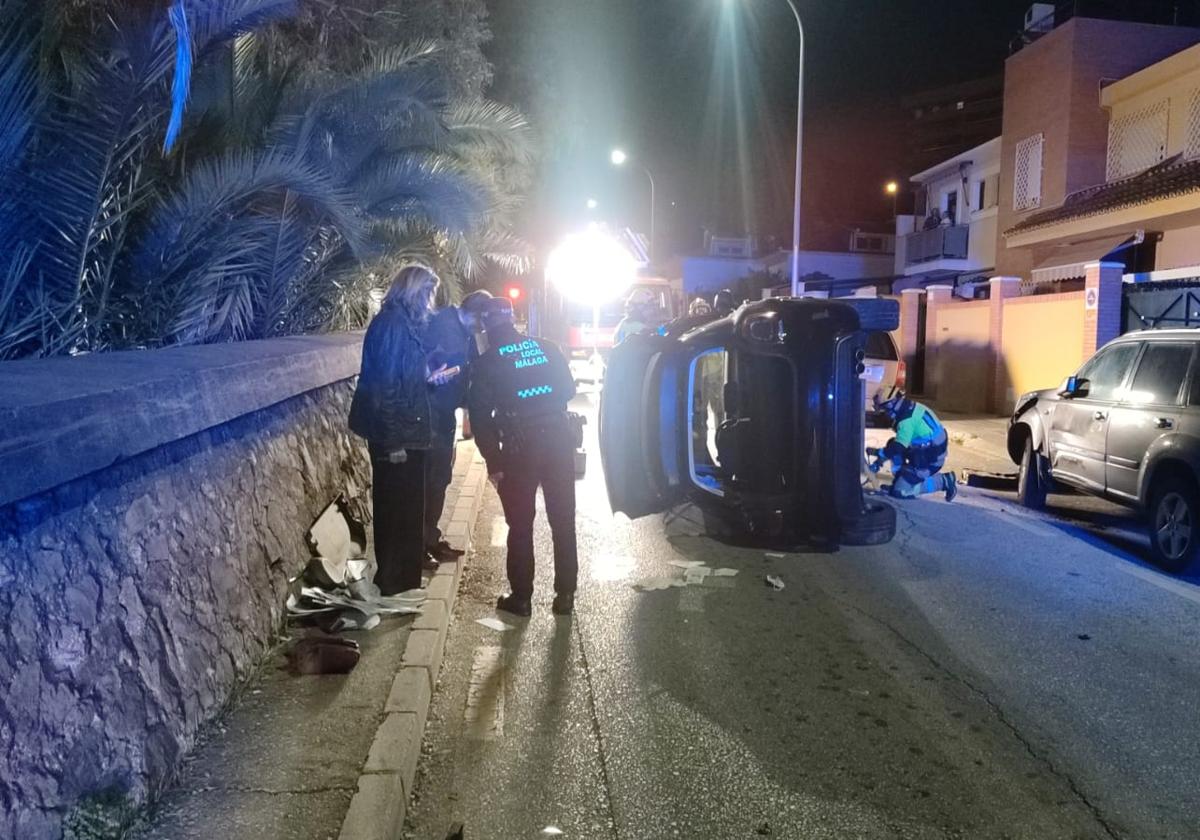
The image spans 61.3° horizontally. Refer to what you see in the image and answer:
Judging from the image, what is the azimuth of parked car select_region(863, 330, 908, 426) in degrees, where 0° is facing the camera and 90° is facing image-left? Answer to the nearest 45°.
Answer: approximately 180°

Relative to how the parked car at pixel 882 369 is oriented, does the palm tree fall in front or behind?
behind

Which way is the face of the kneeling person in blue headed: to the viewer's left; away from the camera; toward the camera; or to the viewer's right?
to the viewer's left

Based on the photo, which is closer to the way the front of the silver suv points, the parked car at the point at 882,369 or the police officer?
the parked car

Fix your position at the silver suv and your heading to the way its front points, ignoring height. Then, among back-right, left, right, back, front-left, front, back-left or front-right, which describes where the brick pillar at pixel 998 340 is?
front-right

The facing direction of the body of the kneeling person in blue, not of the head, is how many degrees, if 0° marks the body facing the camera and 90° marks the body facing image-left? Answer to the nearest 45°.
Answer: approximately 90°

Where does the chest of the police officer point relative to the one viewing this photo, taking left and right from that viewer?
facing away from the viewer
